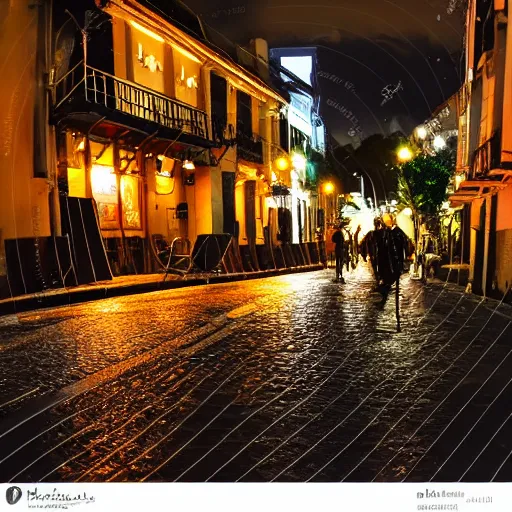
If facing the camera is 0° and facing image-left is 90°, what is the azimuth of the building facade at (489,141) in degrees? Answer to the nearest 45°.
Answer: approximately 90°

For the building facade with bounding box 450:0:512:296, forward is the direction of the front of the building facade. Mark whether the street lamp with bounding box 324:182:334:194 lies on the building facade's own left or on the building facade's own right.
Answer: on the building facade's own right
